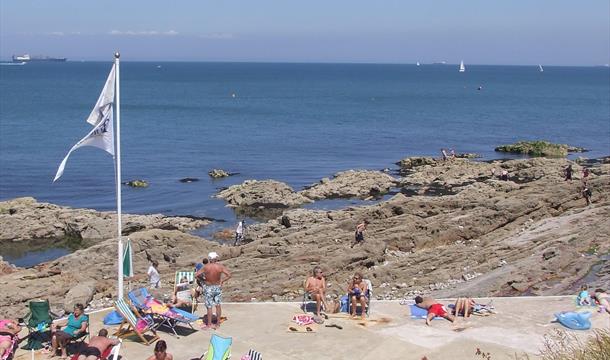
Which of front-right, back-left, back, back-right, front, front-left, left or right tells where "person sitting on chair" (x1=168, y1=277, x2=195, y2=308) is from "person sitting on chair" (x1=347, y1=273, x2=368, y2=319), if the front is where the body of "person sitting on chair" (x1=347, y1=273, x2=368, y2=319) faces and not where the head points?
right

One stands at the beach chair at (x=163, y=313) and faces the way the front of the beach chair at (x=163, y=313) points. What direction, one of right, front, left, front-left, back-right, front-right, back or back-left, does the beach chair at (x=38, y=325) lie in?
back-right

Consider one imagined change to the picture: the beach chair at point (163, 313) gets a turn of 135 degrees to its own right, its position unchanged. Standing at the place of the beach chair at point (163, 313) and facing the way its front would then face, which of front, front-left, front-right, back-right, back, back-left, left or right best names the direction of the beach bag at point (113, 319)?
front-right

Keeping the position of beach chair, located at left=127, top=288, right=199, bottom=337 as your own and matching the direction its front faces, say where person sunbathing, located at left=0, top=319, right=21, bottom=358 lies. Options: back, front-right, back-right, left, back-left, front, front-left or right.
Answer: back-right

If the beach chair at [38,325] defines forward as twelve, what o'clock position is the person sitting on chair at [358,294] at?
The person sitting on chair is roughly at 9 o'clock from the beach chair.

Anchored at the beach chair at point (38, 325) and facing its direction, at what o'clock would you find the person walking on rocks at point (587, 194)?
The person walking on rocks is roughly at 8 o'clock from the beach chair.

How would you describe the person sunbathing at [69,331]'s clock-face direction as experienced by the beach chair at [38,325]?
The person sunbathing is roughly at 10 o'clock from the beach chair.

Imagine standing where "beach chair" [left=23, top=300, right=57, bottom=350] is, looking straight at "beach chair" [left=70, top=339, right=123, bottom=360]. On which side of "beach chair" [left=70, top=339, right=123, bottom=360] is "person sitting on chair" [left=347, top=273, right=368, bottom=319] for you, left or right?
left

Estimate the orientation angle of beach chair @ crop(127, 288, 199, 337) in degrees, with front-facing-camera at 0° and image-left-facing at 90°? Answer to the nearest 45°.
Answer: approximately 315°

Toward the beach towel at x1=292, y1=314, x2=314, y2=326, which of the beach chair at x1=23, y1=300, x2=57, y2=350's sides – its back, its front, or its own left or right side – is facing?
left

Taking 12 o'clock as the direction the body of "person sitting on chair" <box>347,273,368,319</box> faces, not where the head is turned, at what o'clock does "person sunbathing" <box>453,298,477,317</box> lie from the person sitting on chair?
The person sunbathing is roughly at 9 o'clock from the person sitting on chair.
